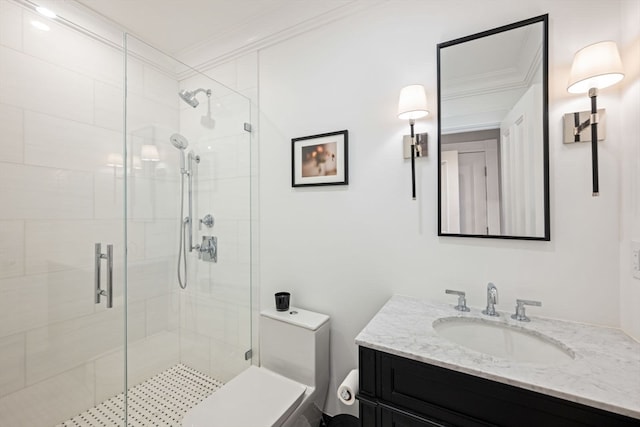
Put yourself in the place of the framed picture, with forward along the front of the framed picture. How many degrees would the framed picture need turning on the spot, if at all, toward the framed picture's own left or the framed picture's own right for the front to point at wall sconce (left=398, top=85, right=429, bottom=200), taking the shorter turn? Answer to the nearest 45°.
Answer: approximately 90° to the framed picture's own left

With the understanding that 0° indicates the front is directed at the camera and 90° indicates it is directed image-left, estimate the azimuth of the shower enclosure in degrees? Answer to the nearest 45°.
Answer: approximately 315°

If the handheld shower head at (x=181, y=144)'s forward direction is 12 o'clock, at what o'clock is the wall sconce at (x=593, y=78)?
The wall sconce is roughly at 9 o'clock from the handheld shower head.

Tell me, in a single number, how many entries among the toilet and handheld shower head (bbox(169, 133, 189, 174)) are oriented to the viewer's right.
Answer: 0

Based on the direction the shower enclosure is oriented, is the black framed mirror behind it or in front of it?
in front

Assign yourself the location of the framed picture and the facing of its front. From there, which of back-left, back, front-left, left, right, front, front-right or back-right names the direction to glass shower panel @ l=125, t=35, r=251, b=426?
front-right

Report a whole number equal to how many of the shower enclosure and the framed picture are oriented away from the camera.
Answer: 0

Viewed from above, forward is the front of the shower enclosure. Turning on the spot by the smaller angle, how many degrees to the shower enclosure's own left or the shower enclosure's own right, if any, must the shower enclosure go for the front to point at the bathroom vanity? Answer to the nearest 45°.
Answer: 0° — it already faces it

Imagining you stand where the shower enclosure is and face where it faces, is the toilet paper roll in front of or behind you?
in front

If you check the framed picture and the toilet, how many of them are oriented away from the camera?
0

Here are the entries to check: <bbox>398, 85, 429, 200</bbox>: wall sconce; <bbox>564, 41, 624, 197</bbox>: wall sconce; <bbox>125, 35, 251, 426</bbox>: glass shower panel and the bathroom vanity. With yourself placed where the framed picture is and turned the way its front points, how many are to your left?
3
